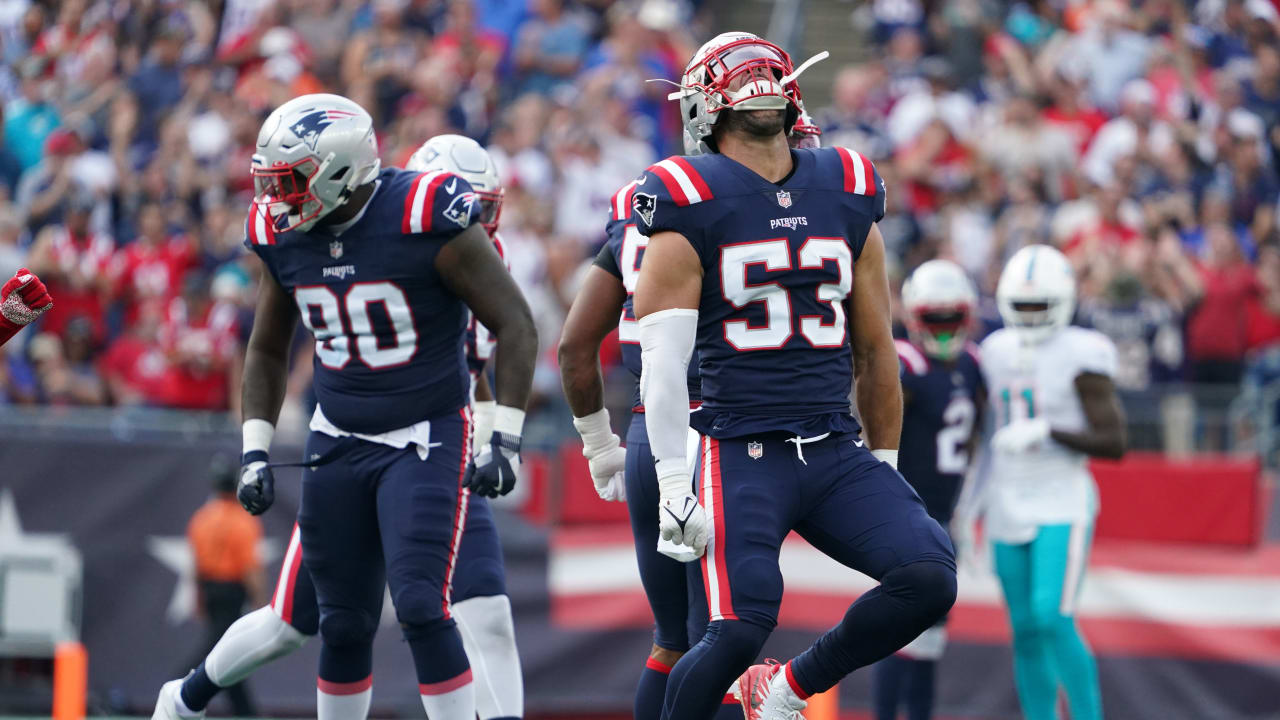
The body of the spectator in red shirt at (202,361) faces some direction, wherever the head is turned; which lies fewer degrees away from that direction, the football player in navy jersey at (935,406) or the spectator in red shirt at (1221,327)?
the football player in navy jersey

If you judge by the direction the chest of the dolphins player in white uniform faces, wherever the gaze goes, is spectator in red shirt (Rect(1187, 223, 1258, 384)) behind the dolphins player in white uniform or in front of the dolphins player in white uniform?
behind

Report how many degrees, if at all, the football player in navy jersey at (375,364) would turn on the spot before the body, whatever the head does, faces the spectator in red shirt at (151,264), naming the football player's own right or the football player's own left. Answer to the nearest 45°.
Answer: approximately 135° to the football player's own right

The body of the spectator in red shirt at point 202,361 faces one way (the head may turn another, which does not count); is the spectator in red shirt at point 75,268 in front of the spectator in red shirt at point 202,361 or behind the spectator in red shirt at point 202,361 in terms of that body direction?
behind

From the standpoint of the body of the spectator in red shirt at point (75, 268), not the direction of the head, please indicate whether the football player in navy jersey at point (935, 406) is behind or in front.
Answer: in front

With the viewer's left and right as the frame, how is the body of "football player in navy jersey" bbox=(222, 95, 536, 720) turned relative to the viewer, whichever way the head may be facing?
facing the viewer and to the left of the viewer

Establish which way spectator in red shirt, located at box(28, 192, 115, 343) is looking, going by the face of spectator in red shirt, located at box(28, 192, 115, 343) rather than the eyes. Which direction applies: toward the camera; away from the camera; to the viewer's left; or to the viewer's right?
toward the camera

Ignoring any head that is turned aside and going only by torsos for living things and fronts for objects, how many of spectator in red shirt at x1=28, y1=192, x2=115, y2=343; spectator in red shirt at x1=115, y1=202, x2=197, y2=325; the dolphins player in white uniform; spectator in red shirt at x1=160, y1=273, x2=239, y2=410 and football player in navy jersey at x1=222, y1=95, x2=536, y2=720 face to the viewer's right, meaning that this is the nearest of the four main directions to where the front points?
0

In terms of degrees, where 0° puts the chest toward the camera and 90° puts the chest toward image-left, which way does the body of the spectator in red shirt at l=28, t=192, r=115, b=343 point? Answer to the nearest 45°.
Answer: approximately 0°

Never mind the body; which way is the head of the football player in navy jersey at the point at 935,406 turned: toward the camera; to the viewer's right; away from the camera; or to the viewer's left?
toward the camera

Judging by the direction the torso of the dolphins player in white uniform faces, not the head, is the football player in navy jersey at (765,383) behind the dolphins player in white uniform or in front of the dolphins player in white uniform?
in front

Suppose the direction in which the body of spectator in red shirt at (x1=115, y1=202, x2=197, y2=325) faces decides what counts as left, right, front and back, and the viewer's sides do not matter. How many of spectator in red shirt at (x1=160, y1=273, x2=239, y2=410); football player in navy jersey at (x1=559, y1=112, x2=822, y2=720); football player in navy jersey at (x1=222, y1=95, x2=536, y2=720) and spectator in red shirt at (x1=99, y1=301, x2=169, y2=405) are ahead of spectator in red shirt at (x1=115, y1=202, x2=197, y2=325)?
4

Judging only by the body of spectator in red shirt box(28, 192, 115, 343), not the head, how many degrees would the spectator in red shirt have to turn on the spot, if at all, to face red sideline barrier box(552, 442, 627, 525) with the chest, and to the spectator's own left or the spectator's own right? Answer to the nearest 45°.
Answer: approximately 45° to the spectator's own left

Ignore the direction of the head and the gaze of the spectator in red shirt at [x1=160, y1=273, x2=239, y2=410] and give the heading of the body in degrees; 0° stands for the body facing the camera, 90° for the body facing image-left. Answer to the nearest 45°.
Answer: approximately 0°

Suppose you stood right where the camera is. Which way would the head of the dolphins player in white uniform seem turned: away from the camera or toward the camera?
toward the camera

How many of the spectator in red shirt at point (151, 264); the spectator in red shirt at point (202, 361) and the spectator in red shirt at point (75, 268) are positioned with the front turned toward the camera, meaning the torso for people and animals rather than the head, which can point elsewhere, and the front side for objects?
3

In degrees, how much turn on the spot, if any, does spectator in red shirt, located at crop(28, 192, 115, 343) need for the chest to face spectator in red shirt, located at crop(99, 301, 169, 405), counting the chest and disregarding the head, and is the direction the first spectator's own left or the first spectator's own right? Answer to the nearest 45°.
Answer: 0° — they already face them

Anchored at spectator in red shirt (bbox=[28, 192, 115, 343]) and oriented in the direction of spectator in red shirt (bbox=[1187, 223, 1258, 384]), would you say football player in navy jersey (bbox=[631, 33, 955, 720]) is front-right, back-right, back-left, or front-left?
front-right

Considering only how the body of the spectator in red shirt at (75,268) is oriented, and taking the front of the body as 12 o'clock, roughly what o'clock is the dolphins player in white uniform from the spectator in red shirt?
The dolphins player in white uniform is roughly at 11 o'clock from the spectator in red shirt.
